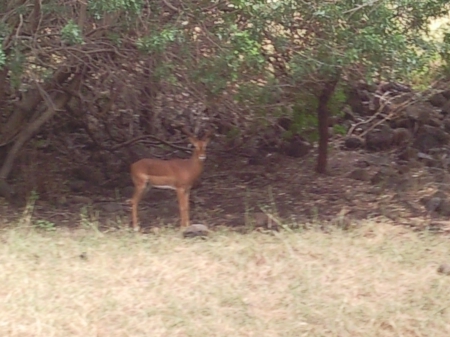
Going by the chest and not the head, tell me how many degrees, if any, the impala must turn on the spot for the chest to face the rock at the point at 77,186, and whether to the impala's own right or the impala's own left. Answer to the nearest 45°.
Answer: approximately 135° to the impala's own left

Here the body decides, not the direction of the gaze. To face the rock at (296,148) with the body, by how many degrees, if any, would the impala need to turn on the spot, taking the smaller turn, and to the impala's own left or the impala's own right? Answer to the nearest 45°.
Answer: approximately 45° to the impala's own left

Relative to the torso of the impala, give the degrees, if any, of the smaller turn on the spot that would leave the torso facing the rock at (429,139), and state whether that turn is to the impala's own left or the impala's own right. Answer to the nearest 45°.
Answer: approximately 45° to the impala's own left

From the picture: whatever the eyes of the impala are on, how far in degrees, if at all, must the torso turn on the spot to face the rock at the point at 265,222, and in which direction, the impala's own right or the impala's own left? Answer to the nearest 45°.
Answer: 0° — it already faces it

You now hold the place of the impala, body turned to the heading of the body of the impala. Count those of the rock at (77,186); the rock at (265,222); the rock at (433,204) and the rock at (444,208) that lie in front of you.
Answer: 3

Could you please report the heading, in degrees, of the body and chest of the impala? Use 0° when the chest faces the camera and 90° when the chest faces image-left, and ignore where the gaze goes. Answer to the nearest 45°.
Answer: approximately 270°

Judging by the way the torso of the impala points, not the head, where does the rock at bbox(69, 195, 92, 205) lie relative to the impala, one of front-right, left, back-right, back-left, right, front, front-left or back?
back-left

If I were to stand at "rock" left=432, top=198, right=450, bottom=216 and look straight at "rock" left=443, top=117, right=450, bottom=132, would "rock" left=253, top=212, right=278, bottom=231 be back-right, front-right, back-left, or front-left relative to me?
back-left

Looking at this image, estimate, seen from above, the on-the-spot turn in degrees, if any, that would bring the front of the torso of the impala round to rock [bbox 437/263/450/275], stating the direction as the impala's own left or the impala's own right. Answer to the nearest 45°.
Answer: approximately 45° to the impala's own right

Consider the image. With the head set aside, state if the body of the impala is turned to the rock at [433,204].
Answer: yes
